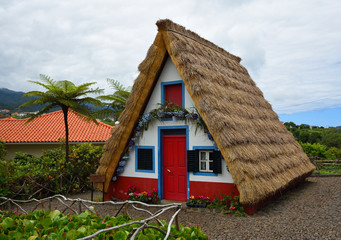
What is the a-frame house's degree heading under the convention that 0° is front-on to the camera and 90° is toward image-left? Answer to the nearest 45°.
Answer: approximately 45°

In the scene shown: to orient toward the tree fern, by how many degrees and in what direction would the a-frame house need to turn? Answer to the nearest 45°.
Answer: approximately 90° to its right

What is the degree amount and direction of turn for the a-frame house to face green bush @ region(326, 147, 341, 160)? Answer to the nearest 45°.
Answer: approximately 180°

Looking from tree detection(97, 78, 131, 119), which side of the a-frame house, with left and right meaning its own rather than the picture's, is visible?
right

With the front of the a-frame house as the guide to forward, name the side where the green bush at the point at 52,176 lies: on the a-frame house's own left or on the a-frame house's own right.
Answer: on the a-frame house's own right

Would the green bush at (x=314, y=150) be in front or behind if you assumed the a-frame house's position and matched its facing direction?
behind

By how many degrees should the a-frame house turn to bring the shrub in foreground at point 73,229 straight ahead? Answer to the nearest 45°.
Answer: approximately 45° to its left

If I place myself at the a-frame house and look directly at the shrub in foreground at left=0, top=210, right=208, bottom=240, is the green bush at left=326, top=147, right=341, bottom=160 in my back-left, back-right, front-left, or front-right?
back-left

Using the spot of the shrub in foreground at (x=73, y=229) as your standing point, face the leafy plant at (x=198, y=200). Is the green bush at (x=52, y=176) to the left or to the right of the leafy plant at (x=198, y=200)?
left
